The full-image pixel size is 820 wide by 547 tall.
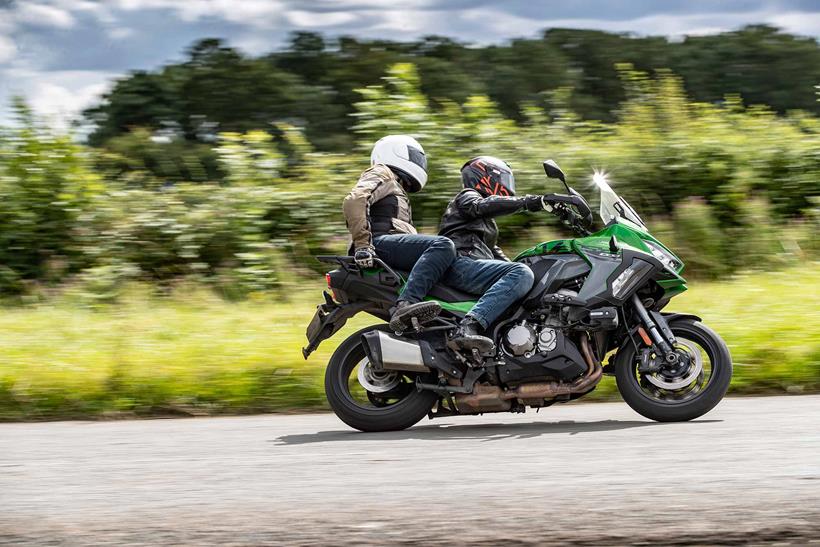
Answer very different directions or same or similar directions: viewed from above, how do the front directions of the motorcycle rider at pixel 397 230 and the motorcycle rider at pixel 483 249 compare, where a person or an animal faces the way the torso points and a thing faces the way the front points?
same or similar directions

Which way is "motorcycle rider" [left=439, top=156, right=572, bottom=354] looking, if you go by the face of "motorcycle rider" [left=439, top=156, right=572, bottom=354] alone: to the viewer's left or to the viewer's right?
to the viewer's right

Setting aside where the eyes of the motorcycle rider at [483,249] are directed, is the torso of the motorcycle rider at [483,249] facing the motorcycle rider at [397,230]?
no

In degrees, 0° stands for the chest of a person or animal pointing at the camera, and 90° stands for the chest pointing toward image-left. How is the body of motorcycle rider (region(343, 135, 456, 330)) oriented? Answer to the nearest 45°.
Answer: approximately 270°

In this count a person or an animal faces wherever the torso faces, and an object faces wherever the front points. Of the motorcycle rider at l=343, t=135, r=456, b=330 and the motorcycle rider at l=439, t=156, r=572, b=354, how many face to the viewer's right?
2

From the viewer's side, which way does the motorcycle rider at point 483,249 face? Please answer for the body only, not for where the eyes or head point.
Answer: to the viewer's right

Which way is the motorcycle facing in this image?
to the viewer's right

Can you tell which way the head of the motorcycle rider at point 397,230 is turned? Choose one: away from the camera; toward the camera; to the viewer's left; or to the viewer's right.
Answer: to the viewer's right

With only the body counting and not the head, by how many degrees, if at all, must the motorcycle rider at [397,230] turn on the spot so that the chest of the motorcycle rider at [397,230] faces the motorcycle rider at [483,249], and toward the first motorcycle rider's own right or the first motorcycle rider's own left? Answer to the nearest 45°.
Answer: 0° — they already face them
